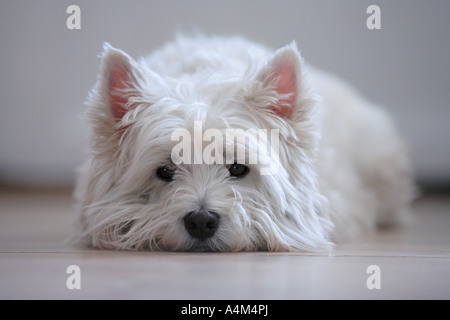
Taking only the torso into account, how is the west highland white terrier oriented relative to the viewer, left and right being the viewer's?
facing the viewer and to the left of the viewer
